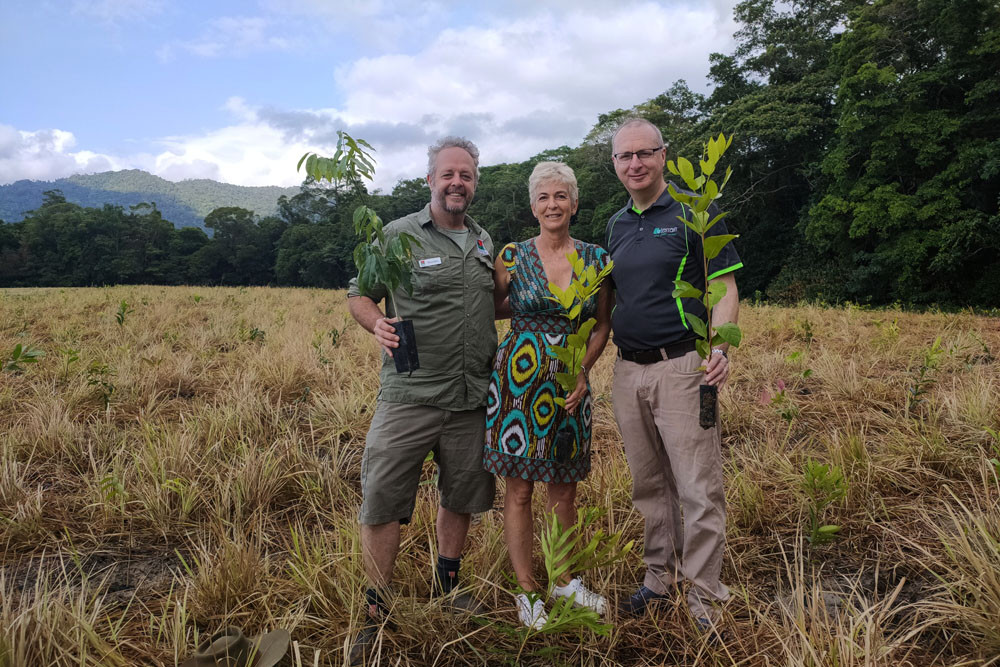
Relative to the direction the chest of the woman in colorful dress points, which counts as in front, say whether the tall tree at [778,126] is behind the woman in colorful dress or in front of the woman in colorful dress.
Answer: behind

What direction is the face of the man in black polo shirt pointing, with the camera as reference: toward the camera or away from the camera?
toward the camera

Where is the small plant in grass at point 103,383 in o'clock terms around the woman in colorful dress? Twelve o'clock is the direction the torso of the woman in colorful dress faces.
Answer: The small plant in grass is roughly at 4 o'clock from the woman in colorful dress.

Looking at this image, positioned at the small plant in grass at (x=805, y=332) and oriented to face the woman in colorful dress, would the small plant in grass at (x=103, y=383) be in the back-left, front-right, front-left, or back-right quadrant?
front-right

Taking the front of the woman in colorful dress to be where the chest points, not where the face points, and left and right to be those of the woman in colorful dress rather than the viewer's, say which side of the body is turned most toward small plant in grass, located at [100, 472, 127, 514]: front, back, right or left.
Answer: right

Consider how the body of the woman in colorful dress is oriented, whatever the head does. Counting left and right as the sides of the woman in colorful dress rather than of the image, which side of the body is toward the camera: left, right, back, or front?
front

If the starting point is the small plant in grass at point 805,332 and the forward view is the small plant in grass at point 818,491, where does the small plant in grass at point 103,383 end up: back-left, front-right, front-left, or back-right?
front-right

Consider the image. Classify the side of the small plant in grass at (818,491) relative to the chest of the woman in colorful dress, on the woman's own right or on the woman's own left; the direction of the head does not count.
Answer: on the woman's own left

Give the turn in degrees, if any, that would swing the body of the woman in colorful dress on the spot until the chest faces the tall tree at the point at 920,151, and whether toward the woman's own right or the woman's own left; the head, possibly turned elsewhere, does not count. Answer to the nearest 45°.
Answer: approximately 135° to the woman's own left
